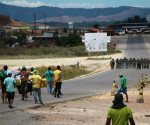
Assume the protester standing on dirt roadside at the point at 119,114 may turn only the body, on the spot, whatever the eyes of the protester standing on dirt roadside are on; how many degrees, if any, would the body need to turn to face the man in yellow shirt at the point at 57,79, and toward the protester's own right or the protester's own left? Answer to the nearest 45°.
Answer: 0° — they already face them

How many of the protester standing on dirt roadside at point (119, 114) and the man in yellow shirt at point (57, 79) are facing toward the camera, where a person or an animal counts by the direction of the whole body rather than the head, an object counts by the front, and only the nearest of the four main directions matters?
0

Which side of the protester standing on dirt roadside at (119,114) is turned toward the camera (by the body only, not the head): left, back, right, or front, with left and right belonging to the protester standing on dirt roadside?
back

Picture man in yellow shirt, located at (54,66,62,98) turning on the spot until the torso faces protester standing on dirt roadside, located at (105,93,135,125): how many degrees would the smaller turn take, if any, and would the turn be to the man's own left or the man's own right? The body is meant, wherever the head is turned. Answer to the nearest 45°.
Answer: approximately 135° to the man's own right

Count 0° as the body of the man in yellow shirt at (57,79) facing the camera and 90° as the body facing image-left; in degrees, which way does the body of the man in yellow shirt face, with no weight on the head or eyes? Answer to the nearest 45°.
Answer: approximately 225°
